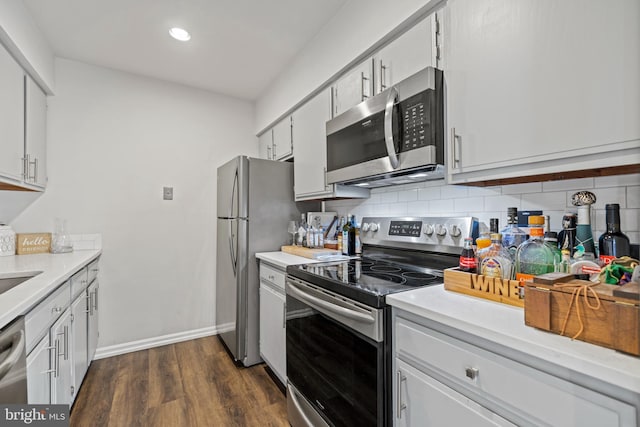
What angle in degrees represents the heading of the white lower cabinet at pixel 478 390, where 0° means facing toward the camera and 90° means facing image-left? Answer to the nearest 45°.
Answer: approximately 45°

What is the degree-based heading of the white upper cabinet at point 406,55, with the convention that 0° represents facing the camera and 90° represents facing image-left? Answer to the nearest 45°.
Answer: approximately 45°

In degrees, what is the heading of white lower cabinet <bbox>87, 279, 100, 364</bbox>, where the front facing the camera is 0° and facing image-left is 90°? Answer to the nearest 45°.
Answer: approximately 270°

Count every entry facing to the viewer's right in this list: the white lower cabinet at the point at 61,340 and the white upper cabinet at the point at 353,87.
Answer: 1

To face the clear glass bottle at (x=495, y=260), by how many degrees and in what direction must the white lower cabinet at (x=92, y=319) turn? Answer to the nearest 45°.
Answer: approximately 45° to its right

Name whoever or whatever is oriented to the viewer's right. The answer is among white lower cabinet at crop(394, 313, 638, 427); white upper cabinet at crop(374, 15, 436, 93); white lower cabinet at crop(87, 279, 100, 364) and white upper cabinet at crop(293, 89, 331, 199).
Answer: white lower cabinet at crop(87, 279, 100, 364)

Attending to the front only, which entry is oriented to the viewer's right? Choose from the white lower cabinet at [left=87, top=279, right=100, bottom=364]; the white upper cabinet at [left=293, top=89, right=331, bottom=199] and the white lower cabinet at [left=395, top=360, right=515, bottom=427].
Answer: the white lower cabinet at [left=87, top=279, right=100, bottom=364]

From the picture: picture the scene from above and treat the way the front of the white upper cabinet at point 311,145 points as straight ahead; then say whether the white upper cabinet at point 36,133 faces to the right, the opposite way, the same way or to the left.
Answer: the opposite way

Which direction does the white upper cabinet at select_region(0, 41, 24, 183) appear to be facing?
to the viewer's right
